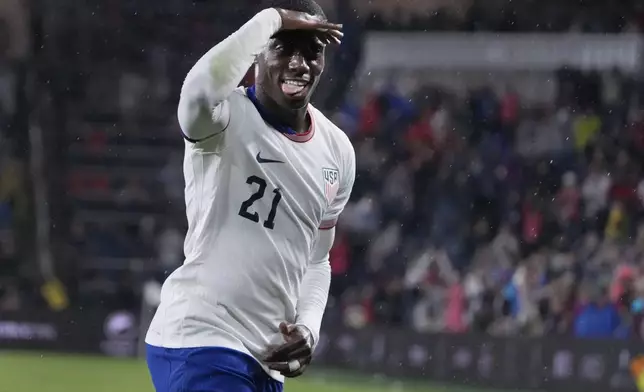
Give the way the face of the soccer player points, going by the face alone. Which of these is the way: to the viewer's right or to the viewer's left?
to the viewer's right

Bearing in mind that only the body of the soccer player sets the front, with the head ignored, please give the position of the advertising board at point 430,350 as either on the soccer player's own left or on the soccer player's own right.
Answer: on the soccer player's own left

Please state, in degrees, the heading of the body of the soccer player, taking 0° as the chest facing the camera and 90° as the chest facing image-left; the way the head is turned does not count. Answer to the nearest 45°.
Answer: approximately 315°
